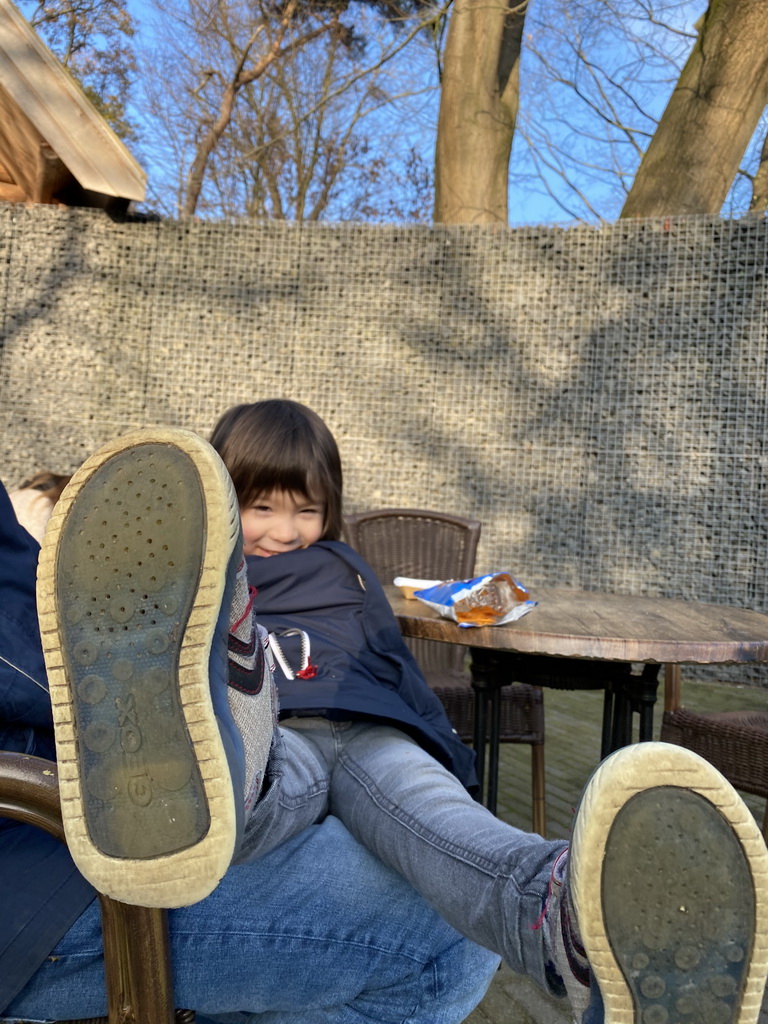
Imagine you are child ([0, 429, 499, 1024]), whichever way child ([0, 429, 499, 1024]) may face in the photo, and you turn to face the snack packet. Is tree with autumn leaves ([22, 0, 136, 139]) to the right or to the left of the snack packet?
left

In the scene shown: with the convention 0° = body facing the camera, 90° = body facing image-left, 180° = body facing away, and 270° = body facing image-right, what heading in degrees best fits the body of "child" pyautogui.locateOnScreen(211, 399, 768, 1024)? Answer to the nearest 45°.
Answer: approximately 0°

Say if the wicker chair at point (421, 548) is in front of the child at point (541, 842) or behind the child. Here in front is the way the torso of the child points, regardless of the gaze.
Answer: behind

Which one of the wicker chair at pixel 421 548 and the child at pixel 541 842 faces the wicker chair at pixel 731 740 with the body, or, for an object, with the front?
the wicker chair at pixel 421 548

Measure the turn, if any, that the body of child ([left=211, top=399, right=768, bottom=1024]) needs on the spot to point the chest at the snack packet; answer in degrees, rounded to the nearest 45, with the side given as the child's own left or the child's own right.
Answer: approximately 180°

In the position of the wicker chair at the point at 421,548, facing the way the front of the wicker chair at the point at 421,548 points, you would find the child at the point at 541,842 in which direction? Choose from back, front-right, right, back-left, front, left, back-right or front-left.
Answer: front-right

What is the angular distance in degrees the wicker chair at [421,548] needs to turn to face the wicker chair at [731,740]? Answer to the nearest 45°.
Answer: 0° — it already faces it

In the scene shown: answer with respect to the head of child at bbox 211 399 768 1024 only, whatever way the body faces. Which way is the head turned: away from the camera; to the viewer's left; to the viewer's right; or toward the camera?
toward the camera
